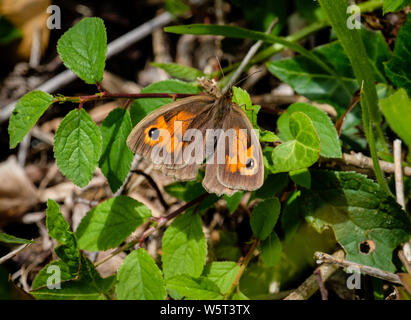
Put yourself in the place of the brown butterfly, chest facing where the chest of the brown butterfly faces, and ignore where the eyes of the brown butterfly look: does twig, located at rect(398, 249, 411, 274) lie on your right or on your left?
on your right

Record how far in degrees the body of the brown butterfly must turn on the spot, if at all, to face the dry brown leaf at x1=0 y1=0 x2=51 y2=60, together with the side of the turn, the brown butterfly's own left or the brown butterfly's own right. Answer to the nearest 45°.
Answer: approximately 45° to the brown butterfly's own left

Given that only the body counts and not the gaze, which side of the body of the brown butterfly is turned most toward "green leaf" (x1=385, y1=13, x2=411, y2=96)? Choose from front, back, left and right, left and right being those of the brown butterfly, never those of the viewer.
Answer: right

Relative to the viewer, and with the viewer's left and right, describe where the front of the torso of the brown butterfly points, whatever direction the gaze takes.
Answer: facing away from the viewer
